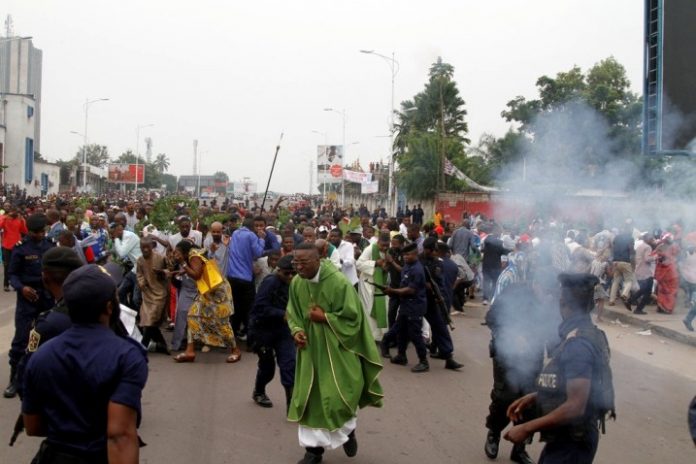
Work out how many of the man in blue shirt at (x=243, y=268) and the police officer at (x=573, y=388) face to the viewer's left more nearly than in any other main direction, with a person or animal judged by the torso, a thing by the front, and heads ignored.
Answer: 1

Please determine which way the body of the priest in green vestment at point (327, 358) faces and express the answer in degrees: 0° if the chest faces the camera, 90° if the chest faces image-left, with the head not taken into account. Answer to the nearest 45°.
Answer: approximately 45°

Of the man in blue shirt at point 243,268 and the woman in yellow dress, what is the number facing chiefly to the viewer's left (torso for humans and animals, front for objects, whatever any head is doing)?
1

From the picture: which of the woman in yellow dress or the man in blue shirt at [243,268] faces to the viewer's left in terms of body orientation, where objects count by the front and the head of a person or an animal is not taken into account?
the woman in yellow dress

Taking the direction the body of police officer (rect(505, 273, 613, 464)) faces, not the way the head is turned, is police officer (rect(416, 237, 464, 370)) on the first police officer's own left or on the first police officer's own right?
on the first police officer's own right

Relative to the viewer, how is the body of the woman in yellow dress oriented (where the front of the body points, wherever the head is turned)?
to the viewer's left

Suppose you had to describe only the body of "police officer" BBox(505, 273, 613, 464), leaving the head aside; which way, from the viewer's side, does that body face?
to the viewer's left

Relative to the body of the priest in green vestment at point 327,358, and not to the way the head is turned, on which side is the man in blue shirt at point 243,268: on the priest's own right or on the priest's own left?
on the priest's own right

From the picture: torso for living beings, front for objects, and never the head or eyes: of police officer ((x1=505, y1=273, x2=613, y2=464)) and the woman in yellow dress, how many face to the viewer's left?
2

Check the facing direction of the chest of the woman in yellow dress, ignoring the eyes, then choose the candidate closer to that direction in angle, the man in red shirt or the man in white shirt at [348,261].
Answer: the man in red shirt

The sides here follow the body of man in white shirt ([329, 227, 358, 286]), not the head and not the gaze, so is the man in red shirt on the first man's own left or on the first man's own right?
on the first man's own right
